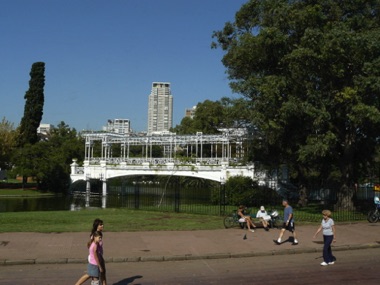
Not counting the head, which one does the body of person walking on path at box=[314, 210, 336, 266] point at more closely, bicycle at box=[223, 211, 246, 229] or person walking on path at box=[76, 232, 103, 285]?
the person walking on path

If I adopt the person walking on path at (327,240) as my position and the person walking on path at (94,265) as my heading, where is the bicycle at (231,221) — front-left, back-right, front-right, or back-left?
back-right

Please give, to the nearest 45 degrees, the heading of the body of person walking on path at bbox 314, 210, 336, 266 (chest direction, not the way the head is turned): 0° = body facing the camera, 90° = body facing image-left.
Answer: approximately 45°

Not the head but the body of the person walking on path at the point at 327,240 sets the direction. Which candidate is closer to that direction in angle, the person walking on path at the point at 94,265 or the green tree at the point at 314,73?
the person walking on path

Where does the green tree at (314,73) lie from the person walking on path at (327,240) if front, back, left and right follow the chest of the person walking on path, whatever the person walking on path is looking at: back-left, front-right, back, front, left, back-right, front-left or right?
back-right

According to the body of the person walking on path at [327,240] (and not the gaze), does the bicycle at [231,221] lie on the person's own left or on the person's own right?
on the person's own right
